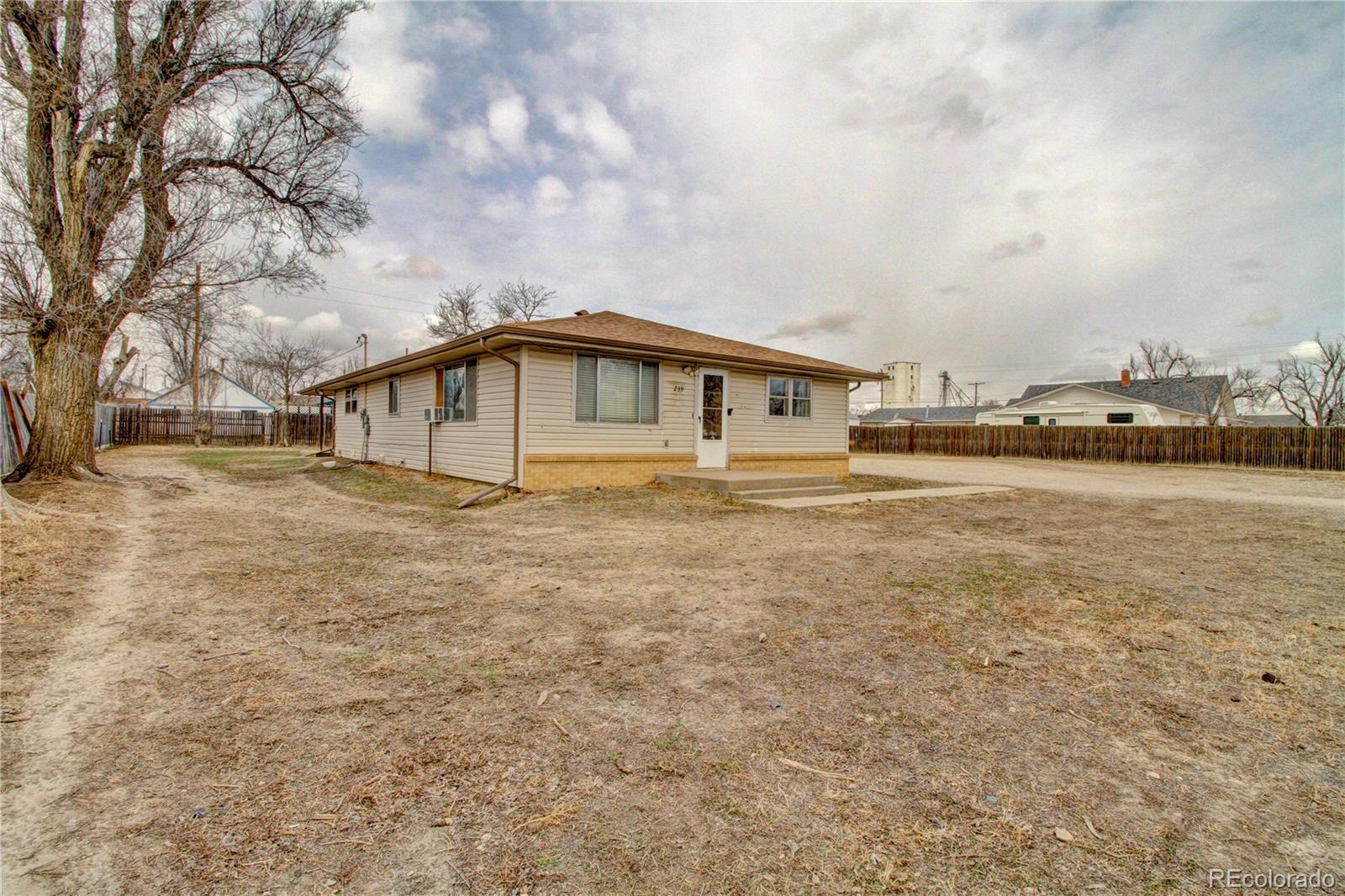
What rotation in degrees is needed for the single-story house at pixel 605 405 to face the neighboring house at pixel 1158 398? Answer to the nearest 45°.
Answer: approximately 90° to its left

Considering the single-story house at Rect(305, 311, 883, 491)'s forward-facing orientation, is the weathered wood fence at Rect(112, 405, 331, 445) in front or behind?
behind

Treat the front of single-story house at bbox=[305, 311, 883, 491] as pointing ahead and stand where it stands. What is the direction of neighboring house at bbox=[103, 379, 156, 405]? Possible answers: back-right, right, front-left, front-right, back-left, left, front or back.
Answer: back

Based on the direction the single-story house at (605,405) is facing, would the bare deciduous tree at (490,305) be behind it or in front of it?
behind

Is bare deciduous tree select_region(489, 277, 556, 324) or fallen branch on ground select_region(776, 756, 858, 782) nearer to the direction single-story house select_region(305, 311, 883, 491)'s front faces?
the fallen branch on ground

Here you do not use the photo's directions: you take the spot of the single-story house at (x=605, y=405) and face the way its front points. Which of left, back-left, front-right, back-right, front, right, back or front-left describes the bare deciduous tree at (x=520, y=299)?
back-left

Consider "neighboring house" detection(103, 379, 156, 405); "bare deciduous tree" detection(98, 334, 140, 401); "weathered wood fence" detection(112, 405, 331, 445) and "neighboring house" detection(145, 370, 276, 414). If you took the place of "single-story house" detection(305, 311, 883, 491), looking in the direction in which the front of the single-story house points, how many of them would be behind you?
4

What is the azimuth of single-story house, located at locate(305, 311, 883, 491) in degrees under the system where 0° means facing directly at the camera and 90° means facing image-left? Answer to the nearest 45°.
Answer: approximately 315°

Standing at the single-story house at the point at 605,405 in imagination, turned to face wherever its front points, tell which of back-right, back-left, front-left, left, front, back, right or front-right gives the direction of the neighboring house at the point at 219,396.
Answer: back

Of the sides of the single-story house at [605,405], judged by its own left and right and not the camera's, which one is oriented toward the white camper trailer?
left

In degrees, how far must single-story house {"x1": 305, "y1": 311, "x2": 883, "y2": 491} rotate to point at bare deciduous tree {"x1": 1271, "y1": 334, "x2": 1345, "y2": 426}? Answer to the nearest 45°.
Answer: approximately 90° to its left
